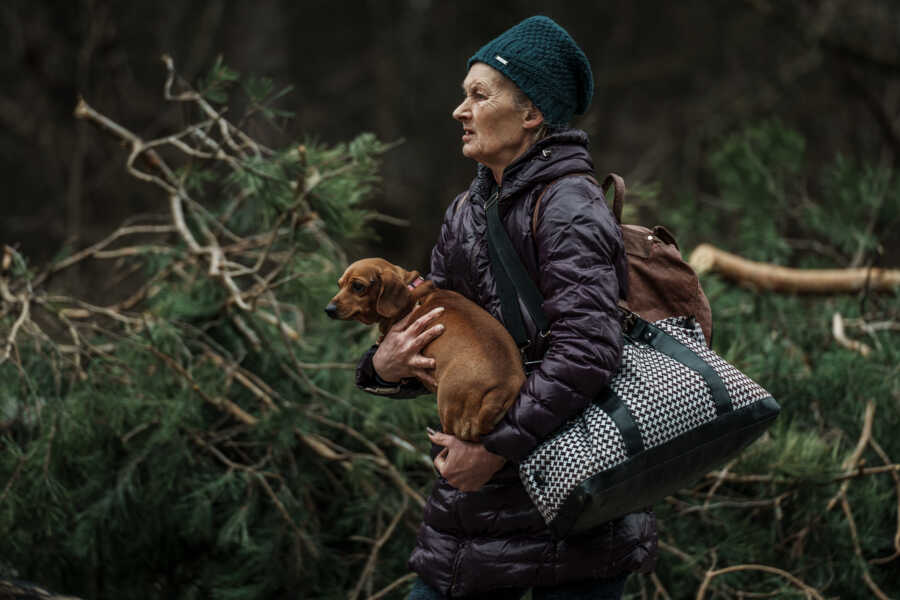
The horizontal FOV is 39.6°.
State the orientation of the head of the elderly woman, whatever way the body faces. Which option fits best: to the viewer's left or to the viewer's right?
to the viewer's left

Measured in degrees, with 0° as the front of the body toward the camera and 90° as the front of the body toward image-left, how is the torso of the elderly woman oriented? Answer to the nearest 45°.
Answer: approximately 90°

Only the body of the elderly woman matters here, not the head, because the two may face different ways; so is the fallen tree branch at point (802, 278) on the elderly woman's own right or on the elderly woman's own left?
on the elderly woman's own right
